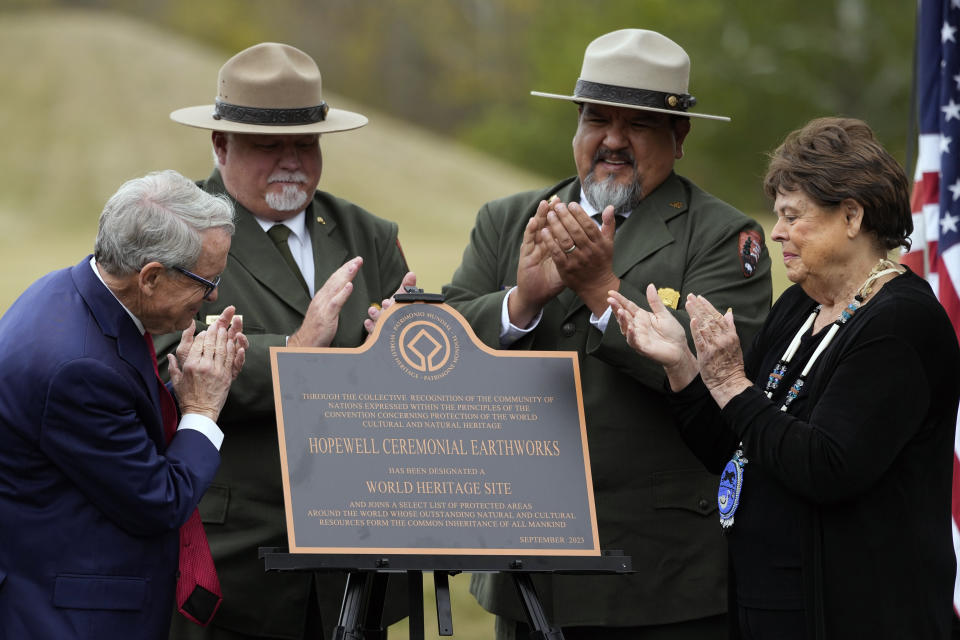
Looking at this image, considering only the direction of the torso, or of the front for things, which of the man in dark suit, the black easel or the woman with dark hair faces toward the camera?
the black easel

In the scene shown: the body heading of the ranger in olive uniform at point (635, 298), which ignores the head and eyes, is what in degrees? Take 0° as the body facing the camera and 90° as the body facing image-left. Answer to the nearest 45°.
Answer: approximately 45°

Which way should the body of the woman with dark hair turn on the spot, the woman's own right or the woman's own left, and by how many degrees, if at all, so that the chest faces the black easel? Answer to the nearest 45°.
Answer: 0° — they already face it

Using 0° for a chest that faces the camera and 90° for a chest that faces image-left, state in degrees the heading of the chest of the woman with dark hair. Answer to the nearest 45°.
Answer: approximately 90°

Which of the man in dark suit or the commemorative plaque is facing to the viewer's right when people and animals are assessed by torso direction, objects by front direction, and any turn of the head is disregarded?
the man in dark suit

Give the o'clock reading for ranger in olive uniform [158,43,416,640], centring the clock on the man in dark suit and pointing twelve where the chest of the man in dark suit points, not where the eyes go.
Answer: The ranger in olive uniform is roughly at 10 o'clock from the man in dark suit.

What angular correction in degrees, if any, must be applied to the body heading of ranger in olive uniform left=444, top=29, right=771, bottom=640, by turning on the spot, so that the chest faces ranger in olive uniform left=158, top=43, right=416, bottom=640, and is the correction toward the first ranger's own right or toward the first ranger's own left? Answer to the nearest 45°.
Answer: approximately 45° to the first ranger's own right

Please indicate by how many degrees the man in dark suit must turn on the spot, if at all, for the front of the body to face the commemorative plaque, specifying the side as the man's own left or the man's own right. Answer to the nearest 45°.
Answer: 0° — they already face it

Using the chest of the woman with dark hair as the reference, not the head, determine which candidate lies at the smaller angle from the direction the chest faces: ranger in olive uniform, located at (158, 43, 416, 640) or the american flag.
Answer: the ranger in olive uniform

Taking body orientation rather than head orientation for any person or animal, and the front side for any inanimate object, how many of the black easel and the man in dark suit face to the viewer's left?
0

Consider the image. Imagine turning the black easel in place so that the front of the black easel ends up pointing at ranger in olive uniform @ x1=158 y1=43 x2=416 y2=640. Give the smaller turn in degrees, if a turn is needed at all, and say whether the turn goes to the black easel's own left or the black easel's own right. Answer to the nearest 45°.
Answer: approximately 135° to the black easel's own right

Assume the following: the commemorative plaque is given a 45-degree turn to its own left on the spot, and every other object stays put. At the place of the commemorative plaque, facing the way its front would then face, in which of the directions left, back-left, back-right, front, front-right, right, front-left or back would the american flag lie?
left

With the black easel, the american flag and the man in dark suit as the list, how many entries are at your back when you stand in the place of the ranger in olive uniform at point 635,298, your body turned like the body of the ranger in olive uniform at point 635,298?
1

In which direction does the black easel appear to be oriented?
toward the camera

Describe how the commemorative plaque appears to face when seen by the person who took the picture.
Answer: facing the viewer

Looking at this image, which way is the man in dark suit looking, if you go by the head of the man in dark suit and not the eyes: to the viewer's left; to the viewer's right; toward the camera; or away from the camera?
to the viewer's right
